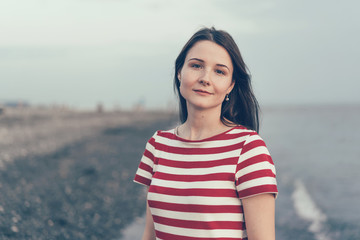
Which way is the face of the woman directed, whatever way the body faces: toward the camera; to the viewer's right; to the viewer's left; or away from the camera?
toward the camera

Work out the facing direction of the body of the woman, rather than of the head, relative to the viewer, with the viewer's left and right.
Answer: facing the viewer and to the left of the viewer
